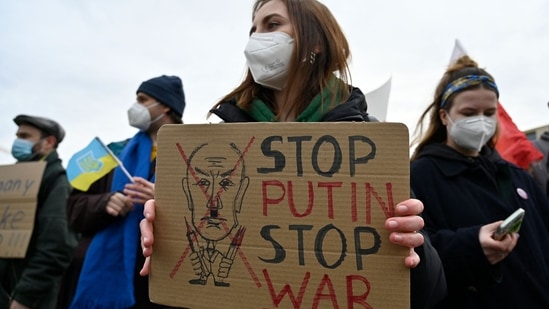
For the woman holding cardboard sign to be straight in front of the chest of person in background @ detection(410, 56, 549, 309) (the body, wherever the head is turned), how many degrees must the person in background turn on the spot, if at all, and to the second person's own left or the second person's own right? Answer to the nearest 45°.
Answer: approximately 90° to the second person's own right

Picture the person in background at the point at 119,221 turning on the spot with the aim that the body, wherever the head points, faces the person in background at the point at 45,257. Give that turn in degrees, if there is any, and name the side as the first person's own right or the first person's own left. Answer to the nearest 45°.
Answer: approximately 90° to the first person's own right

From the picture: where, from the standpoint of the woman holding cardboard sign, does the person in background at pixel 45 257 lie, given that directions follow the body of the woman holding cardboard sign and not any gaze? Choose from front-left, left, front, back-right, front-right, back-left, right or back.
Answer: back-right

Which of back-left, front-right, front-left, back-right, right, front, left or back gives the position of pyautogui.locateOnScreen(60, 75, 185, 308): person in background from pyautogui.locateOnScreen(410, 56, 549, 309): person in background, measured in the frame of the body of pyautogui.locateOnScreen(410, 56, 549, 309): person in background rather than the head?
back-right

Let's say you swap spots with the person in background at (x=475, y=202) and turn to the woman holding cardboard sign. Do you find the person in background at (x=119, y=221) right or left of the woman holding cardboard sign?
right

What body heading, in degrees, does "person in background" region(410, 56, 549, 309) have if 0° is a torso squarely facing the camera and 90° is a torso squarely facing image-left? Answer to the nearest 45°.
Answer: approximately 315°

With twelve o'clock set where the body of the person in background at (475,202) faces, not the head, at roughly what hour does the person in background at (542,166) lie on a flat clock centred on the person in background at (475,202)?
the person in background at (542,166) is roughly at 8 o'clock from the person in background at (475,202).

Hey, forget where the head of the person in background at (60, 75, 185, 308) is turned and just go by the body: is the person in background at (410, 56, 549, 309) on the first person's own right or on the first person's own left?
on the first person's own left

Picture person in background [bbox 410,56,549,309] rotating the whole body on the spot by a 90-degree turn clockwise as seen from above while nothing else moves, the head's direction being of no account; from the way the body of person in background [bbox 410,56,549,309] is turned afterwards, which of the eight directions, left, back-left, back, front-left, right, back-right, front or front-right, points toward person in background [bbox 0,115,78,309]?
front-right

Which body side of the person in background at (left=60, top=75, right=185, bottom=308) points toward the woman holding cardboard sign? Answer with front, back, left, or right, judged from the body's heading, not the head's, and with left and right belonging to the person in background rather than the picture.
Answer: left
